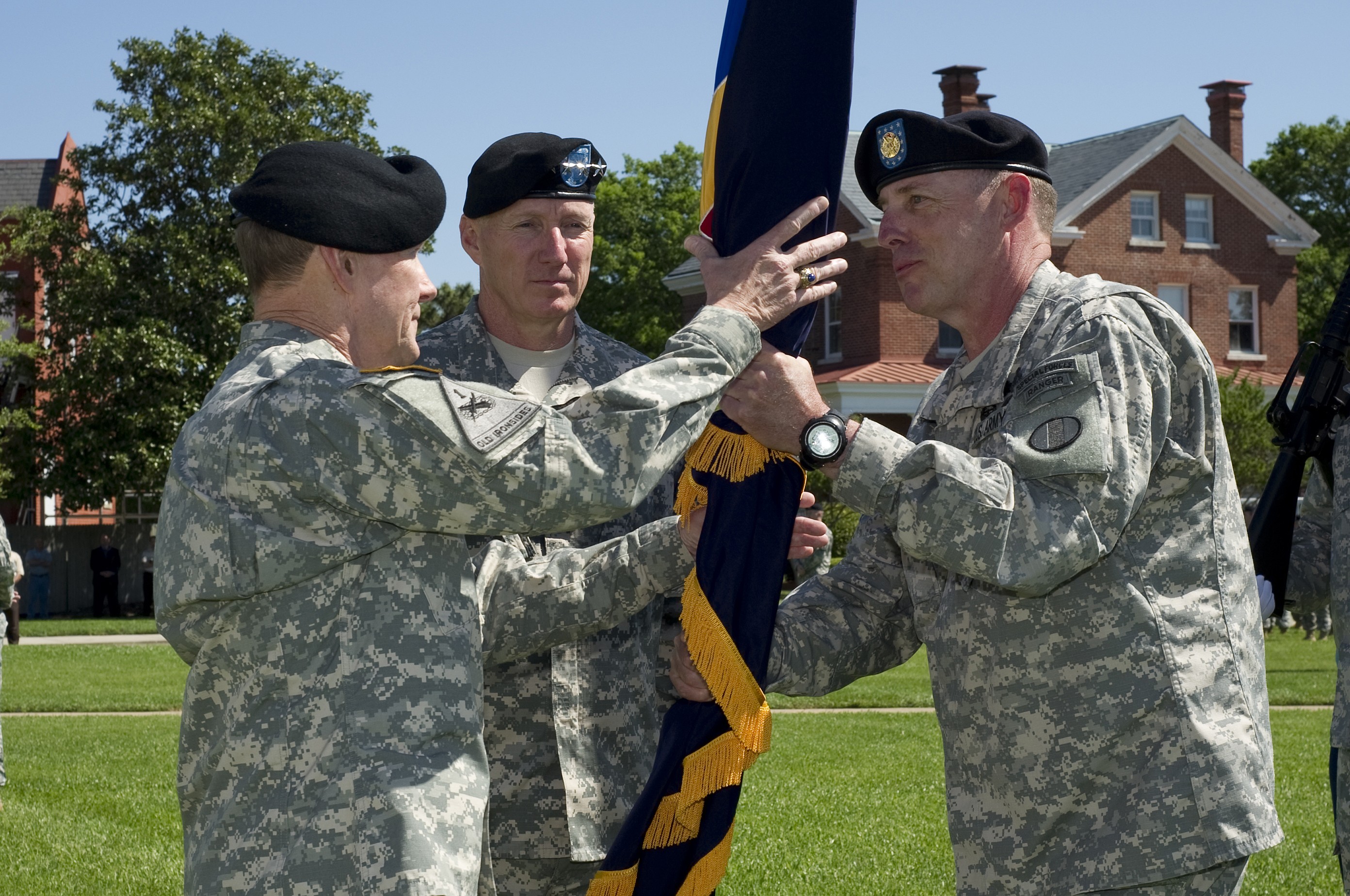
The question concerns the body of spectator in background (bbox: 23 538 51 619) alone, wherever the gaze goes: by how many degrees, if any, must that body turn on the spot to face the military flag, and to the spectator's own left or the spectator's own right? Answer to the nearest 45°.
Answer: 0° — they already face it

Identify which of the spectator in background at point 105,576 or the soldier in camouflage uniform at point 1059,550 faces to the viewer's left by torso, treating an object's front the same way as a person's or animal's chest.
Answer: the soldier in camouflage uniform

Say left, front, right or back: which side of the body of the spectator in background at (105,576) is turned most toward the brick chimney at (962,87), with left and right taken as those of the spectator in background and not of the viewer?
left

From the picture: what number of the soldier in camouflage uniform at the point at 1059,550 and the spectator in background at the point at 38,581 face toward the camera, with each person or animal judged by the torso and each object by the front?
1

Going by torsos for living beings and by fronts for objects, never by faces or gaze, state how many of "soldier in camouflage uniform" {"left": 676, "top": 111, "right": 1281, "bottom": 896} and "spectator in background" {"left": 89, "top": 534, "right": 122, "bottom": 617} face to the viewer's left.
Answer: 1

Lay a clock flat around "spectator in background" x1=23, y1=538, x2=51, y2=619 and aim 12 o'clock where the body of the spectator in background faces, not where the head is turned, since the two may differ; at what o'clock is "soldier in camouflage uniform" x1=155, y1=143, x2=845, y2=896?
The soldier in camouflage uniform is roughly at 12 o'clock from the spectator in background.

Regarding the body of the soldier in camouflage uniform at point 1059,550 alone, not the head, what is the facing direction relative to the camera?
to the viewer's left
